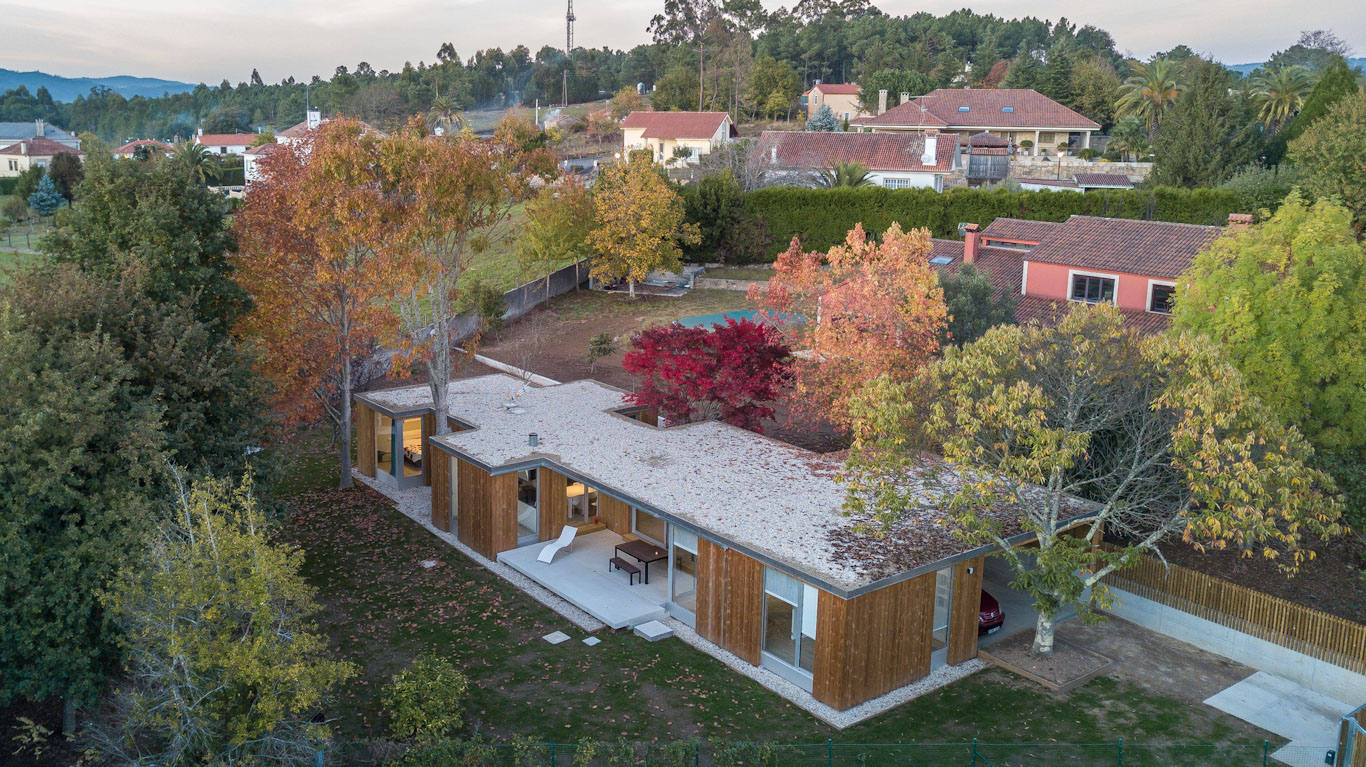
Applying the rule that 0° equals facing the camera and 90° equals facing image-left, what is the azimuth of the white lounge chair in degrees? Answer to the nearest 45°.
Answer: approximately 45°

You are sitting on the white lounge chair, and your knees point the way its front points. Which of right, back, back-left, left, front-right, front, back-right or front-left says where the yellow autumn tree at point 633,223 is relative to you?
back-right

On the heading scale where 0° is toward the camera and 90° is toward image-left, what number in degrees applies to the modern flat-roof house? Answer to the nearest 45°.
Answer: approximately 45°

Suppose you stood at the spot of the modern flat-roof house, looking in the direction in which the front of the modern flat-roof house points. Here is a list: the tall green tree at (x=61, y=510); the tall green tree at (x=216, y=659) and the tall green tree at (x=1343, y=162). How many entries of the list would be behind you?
1

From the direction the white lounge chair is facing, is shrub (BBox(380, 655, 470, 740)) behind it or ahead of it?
ahead

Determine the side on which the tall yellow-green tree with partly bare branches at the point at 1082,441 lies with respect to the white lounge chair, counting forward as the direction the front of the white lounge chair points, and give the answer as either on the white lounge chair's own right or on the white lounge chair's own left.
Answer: on the white lounge chair's own left

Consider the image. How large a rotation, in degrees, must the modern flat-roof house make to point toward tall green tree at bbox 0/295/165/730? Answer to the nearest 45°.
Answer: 0° — it already faces it

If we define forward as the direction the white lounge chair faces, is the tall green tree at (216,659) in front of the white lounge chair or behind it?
in front

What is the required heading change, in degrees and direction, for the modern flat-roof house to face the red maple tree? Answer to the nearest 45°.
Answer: approximately 135° to its right

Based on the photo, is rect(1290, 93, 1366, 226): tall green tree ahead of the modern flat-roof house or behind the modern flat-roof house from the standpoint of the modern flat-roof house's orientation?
behind
